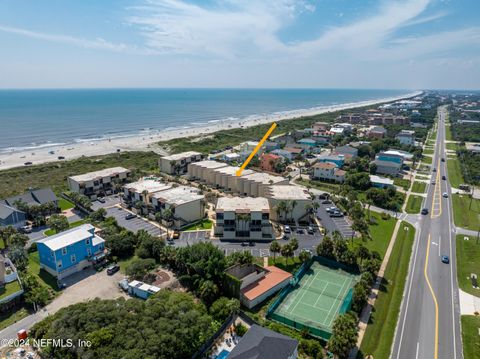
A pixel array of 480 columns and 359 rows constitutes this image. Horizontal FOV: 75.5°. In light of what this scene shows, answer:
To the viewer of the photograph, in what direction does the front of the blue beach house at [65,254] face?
facing the viewer and to the right of the viewer

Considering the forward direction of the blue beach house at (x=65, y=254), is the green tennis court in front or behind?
in front

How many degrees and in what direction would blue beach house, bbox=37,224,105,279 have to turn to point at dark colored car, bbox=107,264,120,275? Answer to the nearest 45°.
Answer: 0° — it already faces it

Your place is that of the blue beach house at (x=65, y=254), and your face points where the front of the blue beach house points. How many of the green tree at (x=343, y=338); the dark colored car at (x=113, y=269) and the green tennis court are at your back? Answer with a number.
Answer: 0

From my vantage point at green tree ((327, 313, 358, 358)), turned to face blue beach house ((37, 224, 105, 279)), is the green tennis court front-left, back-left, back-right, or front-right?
front-right

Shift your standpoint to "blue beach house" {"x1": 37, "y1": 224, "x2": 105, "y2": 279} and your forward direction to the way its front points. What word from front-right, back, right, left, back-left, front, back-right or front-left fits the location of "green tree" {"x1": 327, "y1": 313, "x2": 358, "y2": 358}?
front

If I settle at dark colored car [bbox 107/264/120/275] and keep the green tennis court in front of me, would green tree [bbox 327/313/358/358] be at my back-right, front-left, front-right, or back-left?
front-right
